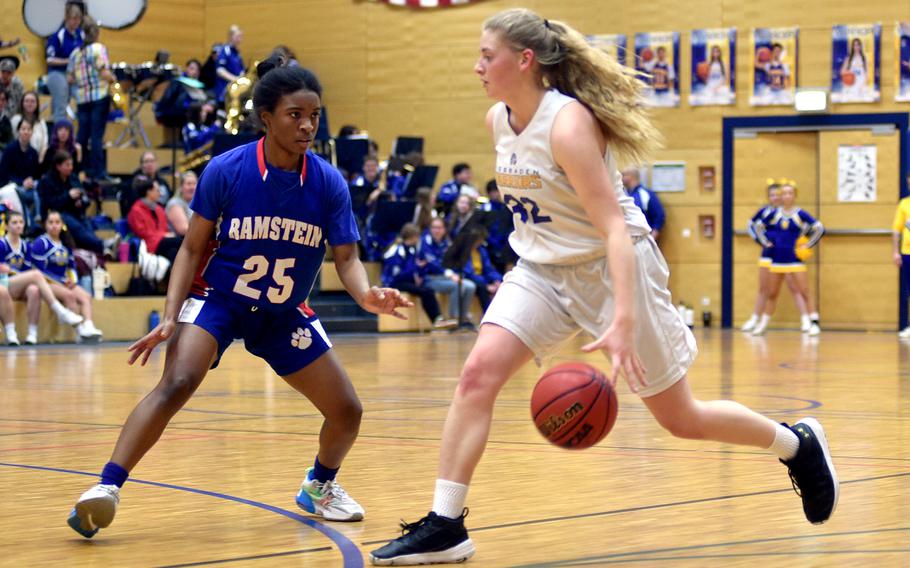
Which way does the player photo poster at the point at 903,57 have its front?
toward the camera

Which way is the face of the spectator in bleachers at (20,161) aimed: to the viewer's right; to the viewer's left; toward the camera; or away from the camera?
toward the camera

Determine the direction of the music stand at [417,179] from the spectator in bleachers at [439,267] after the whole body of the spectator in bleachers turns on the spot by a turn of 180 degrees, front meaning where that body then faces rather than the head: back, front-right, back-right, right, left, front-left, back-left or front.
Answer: front-right

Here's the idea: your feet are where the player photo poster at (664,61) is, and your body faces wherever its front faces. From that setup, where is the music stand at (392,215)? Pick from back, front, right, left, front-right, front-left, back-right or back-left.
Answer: front-right

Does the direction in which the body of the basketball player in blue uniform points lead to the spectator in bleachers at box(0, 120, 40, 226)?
no

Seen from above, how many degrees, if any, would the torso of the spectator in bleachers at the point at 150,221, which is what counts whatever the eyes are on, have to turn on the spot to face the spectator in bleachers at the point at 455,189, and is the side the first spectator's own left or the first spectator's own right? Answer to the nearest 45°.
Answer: approximately 90° to the first spectator's own left

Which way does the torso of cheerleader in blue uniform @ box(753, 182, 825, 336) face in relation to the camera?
toward the camera

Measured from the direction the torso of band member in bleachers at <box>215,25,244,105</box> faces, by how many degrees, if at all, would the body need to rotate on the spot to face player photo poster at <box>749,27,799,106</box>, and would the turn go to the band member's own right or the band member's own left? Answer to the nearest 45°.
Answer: approximately 45° to the band member's own left

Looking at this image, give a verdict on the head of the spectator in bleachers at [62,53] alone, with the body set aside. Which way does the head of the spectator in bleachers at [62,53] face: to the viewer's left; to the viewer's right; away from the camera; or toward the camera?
toward the camera

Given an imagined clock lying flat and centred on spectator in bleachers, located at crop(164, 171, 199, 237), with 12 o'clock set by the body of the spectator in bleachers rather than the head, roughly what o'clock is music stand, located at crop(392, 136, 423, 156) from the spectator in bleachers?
The music stand is roughly at 9 o'clock from the spectator in bleachers.

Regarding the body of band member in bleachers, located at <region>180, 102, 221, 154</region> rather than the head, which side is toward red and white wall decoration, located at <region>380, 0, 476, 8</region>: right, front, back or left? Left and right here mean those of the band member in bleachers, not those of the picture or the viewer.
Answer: left

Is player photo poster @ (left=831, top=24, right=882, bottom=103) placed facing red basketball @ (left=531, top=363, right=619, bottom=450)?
yes

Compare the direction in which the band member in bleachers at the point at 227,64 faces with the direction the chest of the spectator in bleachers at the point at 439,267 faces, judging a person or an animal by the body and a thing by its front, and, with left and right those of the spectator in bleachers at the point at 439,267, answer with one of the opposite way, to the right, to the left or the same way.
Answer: the same way

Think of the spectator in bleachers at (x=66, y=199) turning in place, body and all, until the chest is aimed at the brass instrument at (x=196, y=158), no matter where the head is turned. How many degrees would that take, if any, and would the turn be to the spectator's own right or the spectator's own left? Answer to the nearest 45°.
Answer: approximately 90° to the spectator's own left

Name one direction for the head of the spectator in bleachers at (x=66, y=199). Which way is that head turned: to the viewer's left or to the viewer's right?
to the viewer's right

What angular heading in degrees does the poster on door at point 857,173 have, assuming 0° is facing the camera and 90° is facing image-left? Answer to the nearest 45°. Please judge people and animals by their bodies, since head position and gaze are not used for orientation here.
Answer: approximately 0°

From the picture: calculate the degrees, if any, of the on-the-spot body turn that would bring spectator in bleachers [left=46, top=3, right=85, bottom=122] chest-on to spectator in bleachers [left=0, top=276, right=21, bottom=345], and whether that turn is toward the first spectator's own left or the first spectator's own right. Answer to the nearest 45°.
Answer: approximately 45° to the first spectator's own right

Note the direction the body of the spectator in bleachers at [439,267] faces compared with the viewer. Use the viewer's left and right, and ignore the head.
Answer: facing the viewer and to the right of the viewer
